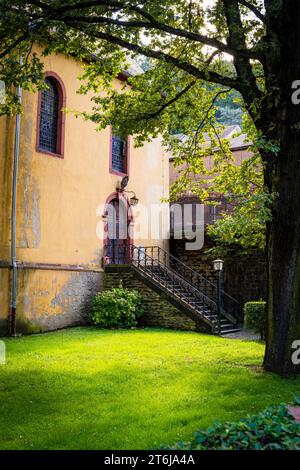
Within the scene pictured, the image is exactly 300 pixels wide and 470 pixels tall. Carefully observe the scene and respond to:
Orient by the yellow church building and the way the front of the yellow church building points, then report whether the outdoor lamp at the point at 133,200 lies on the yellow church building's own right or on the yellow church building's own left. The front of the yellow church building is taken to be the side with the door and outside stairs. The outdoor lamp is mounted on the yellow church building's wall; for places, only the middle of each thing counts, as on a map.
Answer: on the yellow church building's own left

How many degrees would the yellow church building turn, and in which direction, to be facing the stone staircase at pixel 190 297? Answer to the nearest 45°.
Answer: approximately 45° to its left

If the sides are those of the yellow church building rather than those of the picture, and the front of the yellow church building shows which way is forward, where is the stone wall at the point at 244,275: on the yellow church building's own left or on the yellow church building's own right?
on the yellow church building's own left

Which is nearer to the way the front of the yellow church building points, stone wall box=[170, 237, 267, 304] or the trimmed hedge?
the trimmed hedge

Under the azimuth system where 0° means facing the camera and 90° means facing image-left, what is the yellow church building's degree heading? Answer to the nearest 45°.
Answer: approximately 315°

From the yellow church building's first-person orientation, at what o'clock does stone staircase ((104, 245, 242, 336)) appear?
The stone staircase is roughly at 10 o'clock from the yellow church building.
